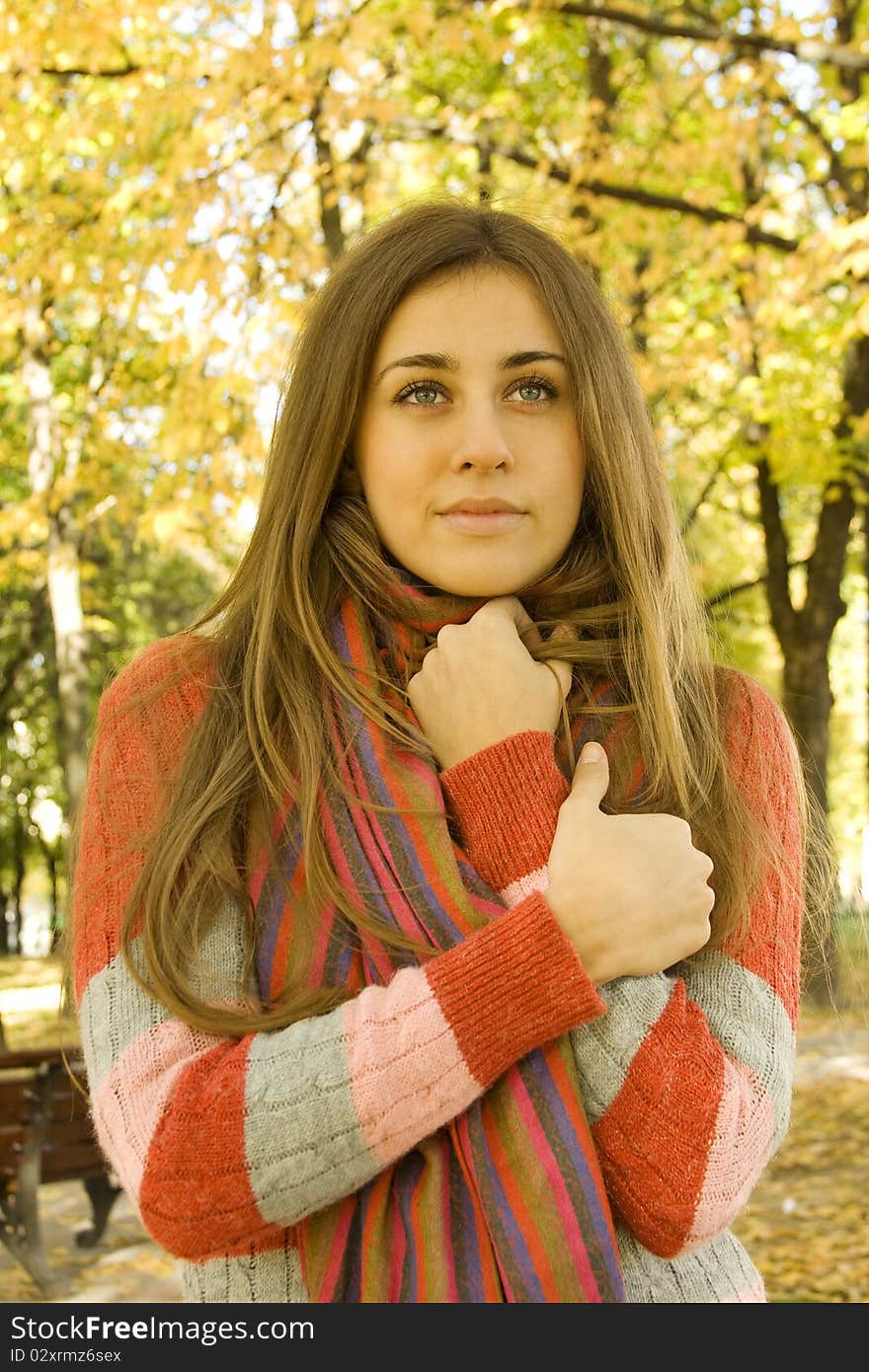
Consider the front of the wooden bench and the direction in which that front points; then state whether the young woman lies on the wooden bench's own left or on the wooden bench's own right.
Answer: on the wooden bench's own right

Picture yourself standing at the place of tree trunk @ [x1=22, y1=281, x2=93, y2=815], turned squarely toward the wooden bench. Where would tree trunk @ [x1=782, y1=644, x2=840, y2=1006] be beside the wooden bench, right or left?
left

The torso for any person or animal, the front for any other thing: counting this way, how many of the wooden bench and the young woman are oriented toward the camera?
1

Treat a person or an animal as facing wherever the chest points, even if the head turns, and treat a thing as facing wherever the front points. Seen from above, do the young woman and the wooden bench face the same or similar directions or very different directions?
very different directions

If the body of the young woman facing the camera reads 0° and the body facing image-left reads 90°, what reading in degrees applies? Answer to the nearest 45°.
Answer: approximately 0°

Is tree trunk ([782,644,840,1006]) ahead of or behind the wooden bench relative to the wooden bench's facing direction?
ahead

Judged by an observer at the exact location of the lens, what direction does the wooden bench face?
facing away from the viewer and to the right of the viewer

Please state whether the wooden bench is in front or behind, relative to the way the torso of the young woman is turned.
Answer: behind
